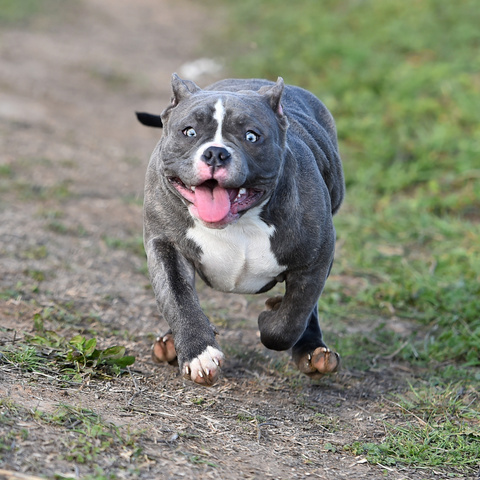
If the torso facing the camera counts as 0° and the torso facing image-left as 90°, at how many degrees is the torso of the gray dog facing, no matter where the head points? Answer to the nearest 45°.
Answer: approximately 0°
